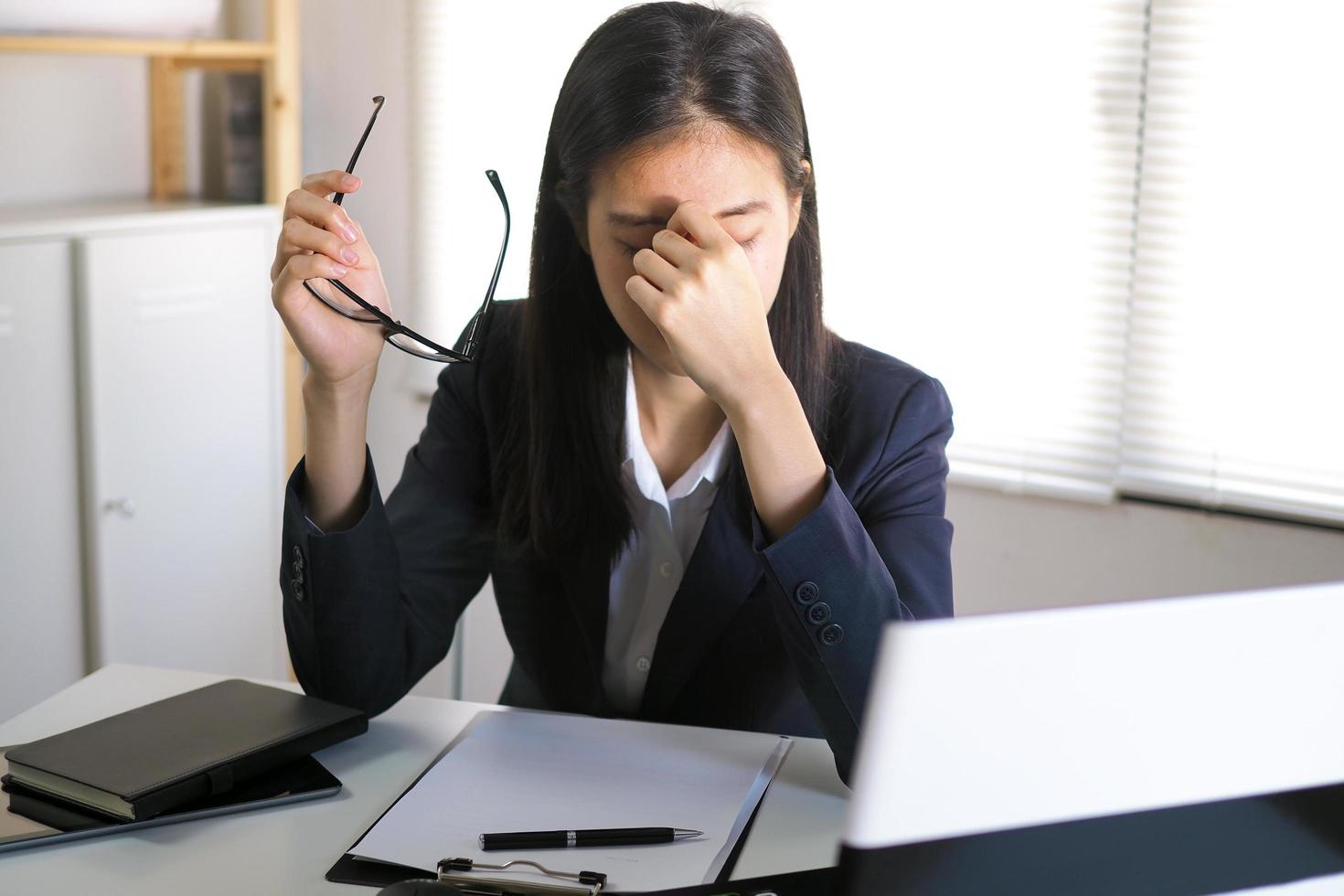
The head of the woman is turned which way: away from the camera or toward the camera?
toward the camera

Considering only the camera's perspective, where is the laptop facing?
facing away from the viewer and to the left of the viewer

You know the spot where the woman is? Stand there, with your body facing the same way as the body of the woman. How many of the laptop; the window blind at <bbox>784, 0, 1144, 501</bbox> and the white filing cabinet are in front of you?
1

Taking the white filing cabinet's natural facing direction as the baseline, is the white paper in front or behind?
in front

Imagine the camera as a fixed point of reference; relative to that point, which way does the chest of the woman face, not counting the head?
toward the camera

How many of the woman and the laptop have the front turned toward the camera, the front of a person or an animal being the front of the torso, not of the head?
1

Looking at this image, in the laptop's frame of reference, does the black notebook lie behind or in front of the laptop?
in front

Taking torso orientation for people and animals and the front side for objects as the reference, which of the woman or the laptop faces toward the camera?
the woman

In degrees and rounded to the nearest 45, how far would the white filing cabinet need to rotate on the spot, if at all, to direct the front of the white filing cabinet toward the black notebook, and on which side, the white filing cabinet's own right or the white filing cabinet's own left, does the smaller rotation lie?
approximately 45° to the white filing cabinet's own right
